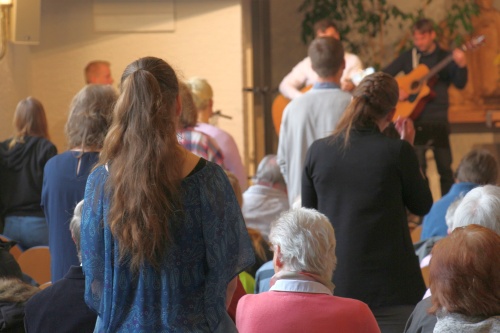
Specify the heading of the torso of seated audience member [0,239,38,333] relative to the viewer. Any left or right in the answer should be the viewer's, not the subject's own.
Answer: facing away from the viewer

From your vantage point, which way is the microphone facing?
to the viewer's left

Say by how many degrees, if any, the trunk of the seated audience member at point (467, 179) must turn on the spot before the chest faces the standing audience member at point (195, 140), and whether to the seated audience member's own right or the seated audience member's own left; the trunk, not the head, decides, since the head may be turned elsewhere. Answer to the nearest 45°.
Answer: approximately 90° to the seated audience member's own left

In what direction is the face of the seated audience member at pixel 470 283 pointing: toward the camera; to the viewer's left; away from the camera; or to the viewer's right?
away from the camera

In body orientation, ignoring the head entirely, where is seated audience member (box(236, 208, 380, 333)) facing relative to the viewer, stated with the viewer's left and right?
facing away from the viewer

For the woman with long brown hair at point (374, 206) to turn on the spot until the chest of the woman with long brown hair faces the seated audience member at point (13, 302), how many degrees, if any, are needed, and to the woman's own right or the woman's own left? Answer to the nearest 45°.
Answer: approximately 180°

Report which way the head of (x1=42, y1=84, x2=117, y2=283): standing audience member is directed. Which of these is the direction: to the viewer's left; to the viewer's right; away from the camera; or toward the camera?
away from the camera

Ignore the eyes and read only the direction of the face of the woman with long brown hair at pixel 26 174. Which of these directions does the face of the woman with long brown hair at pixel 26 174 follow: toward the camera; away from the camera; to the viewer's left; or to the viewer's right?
away from the camera

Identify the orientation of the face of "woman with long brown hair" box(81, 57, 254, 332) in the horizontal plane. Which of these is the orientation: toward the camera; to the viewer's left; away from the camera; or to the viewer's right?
away from the camera

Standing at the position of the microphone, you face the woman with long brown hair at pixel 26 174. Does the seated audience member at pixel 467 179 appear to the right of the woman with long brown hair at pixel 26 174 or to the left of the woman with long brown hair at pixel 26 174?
left

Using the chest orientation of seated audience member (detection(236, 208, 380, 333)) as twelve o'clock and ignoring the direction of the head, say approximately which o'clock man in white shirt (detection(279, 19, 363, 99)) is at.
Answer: The man in white shirt is roughly at 12 o'clock from the seated audience member.

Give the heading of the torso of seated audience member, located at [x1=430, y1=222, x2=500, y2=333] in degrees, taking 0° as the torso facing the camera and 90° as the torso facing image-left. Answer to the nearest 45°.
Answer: approximately 180°

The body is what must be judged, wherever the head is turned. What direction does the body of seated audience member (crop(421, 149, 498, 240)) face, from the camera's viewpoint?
away from the camera
